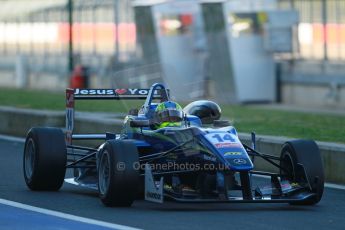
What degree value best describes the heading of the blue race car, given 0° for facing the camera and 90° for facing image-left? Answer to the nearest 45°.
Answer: approximately 315°

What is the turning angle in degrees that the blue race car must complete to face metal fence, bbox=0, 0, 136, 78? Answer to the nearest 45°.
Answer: approximately 135° to its left
